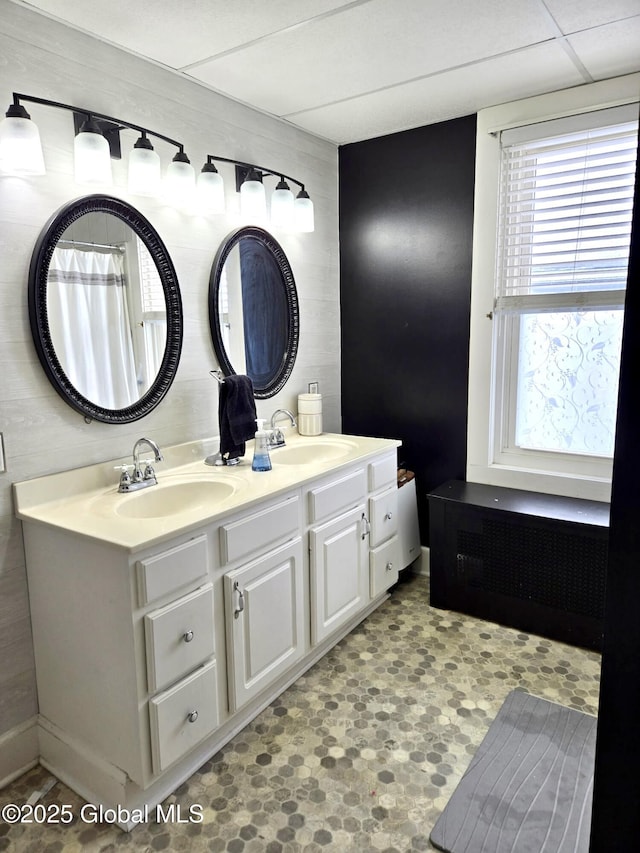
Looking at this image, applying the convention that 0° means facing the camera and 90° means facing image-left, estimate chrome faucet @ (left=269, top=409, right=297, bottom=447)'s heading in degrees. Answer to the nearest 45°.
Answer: approximately 315°

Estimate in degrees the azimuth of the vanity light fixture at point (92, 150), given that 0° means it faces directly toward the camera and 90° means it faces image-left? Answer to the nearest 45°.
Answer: approximately 315°

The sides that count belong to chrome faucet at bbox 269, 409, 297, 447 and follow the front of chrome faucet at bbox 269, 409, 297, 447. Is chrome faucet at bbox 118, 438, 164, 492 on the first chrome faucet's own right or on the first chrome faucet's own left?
on the first chrome faucet's own right

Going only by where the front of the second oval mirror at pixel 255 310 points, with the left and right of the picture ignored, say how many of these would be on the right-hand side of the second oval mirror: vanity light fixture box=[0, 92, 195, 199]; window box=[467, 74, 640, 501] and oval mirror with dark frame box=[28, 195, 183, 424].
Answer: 2

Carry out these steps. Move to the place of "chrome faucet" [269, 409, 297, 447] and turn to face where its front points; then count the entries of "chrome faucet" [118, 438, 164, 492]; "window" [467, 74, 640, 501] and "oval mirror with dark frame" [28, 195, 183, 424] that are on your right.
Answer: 2

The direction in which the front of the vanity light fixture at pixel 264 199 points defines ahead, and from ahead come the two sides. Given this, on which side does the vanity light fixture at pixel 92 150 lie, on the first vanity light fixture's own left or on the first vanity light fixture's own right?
on the first vanity light fixture's own right
